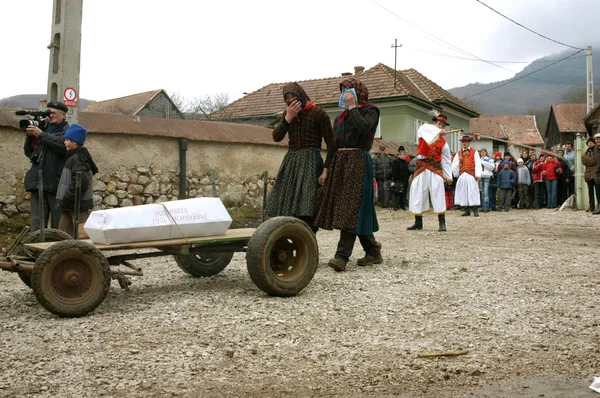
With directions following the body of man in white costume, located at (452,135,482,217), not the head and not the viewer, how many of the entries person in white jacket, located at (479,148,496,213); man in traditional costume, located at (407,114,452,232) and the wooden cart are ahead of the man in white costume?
2

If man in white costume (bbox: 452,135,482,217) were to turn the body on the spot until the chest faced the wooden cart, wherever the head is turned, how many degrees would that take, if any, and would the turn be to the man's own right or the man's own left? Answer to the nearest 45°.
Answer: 0° — they already face it

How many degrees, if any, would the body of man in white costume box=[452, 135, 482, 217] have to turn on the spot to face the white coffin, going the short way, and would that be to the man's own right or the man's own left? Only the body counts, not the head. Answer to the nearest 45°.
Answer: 0° — they already face it

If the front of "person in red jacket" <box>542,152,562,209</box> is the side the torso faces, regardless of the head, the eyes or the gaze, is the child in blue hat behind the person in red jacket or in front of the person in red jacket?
in front

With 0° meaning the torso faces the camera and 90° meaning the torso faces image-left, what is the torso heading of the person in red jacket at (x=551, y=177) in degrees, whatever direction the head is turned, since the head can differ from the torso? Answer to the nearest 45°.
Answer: approximately 0°

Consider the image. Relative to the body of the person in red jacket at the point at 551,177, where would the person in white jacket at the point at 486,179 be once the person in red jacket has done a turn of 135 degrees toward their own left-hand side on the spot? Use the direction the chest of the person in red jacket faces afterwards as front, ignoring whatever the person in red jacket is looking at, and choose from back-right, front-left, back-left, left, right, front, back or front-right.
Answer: back-left

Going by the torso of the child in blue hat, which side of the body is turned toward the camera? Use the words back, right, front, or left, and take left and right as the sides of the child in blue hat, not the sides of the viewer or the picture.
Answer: left
